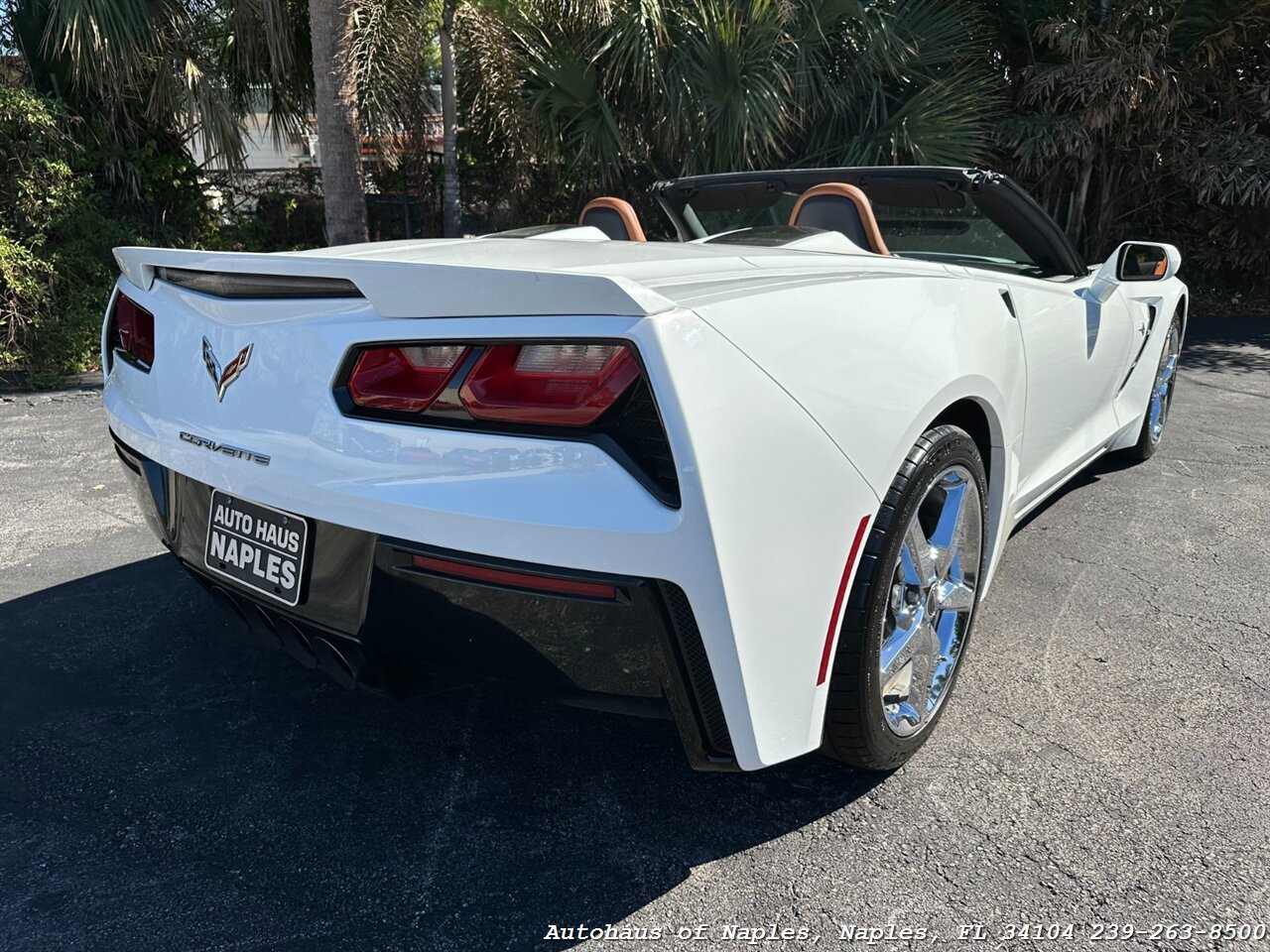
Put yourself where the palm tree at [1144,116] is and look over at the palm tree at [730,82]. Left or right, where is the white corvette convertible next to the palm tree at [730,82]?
left

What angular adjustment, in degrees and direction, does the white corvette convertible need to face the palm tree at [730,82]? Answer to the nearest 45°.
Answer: approximately 45° to its left

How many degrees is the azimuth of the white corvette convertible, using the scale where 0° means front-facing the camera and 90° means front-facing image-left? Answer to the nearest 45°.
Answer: approximately 225°

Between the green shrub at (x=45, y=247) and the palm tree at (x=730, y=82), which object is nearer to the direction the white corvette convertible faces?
the palm tree

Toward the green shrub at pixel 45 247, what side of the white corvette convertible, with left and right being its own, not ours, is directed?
left

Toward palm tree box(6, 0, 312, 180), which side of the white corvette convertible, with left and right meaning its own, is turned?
left
